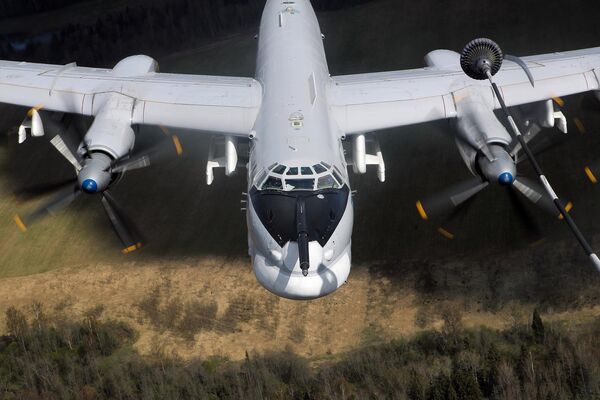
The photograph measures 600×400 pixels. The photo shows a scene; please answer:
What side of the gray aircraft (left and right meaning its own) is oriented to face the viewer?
front
